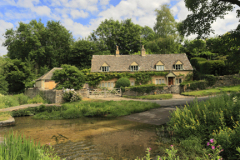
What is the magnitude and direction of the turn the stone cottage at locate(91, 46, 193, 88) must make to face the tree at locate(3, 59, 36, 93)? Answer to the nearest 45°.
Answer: approximately 90° to its right

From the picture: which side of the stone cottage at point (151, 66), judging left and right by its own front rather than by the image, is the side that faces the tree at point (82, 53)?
right

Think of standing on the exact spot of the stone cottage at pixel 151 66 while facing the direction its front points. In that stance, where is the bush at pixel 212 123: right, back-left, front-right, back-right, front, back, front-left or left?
front

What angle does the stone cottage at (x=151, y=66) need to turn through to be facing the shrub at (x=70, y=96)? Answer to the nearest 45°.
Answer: approximately 45° to its right

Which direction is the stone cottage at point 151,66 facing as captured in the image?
toward the camera

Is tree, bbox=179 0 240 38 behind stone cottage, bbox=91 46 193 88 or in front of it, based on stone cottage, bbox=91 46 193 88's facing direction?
in front

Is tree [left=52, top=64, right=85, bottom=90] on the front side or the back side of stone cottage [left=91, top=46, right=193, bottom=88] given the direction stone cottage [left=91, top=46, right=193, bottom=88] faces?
on the front side

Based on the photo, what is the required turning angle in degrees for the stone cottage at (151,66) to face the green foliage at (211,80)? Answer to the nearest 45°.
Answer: approximately 45° to its left
